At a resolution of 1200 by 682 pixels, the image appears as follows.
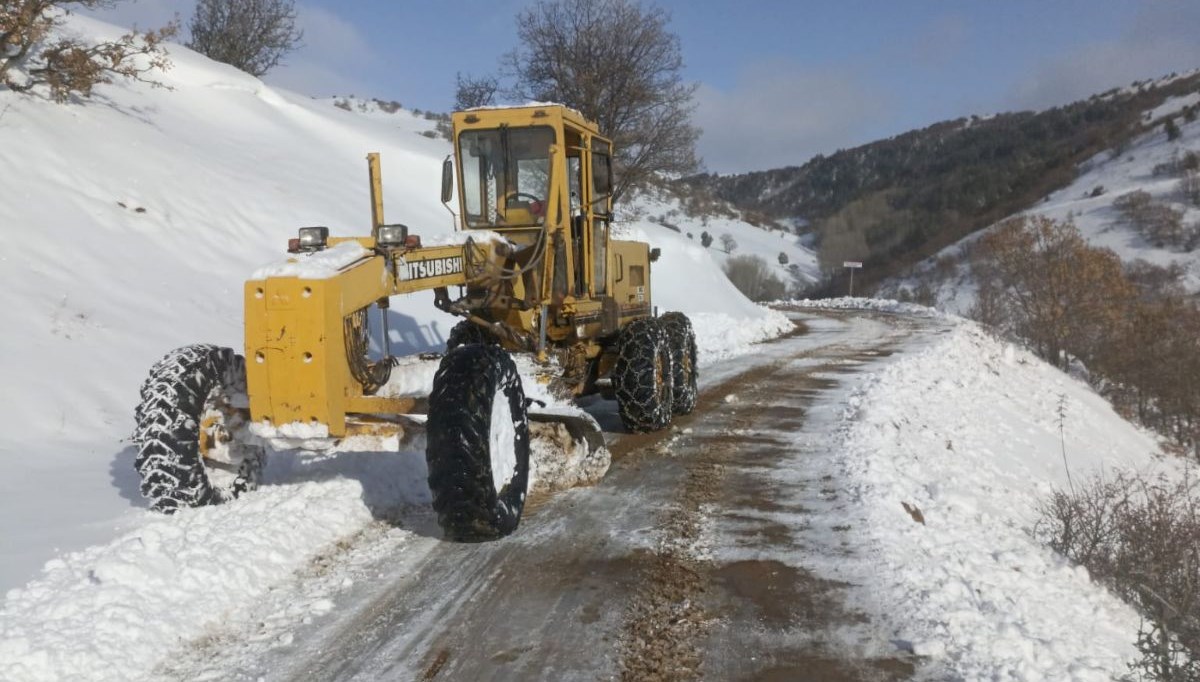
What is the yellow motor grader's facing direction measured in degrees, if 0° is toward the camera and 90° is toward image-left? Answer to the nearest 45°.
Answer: approximately 45°

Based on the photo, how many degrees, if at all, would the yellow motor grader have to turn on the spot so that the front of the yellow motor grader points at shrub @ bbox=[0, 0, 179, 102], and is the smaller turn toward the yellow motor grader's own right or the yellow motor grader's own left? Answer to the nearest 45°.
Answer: approximately 90° to the yellow motor grader's own right

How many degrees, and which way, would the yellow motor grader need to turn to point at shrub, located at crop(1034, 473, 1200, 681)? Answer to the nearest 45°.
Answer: approximately 135° to its left
